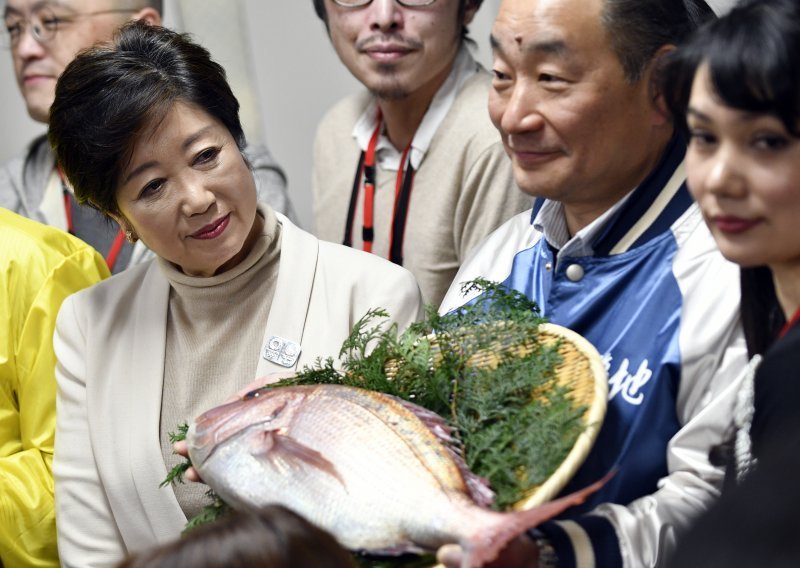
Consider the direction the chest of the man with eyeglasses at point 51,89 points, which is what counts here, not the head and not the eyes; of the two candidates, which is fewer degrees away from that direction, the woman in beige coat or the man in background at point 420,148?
the woman in beige coat

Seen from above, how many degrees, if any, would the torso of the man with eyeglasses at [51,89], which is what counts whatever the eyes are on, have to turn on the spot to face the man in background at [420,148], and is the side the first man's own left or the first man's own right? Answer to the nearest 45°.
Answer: approximately 90° to the first man's own left

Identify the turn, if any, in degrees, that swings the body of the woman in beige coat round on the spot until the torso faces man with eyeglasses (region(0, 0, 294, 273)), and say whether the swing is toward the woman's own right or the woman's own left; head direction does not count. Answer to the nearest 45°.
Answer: approximately 180°

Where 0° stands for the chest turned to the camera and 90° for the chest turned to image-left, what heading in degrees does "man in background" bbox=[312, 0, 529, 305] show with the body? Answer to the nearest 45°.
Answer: approximately 45°

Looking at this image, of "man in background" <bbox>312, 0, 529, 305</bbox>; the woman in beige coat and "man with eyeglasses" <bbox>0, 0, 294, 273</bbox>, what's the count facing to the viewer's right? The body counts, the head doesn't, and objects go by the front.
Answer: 0

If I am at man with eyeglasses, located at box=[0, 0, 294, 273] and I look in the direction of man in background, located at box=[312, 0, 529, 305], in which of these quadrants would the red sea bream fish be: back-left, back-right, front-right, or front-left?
front-right

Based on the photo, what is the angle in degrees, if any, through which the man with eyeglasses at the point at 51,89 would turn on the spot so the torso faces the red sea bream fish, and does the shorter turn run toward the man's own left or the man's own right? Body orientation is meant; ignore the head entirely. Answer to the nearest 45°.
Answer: approximately 45° to the man's own left

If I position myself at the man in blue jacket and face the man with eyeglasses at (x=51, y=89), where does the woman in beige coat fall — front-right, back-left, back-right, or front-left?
front-left

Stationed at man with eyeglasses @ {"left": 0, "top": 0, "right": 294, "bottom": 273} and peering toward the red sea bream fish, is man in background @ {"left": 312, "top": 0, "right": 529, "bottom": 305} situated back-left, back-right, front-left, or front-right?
front-left

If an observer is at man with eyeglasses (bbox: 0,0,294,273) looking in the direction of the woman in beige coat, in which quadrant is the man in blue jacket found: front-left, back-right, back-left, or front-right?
front-left

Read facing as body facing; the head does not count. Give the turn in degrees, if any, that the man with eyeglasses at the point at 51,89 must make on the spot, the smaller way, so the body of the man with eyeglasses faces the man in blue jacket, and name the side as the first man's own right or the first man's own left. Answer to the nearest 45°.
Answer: approximately 90° to the first man's own left

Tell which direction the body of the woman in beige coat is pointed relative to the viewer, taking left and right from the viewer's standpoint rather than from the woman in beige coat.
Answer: facing the viewer

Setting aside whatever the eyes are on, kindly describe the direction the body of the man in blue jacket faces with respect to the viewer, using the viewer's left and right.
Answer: facing the viewer and to the left of the viewer

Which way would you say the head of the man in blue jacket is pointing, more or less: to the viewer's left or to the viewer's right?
to the viewer's left

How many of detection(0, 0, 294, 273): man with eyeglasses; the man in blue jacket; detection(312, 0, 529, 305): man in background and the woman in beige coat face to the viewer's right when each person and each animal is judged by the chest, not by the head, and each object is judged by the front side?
0

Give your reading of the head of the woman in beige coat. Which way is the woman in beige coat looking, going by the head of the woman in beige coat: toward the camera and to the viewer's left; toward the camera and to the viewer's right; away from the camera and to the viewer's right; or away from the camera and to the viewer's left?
toward the camera and to the viewer's right

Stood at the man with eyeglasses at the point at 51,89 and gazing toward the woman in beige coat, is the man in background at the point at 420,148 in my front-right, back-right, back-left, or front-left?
front-left

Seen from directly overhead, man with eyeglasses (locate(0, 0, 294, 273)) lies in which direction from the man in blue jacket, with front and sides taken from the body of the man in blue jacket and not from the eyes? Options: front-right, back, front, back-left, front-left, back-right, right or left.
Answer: right
